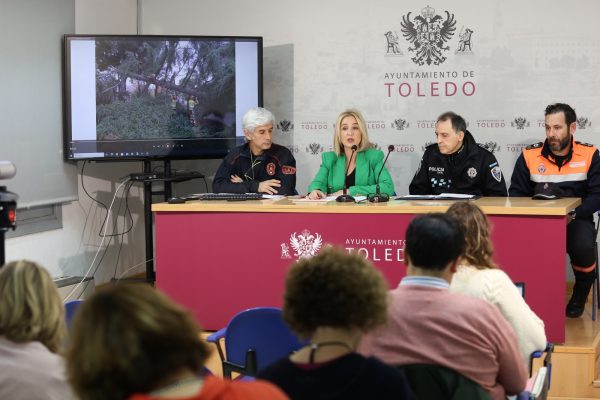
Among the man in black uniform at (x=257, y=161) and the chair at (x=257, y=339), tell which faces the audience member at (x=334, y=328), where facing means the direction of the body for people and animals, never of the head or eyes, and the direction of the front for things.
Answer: the man in black uniform

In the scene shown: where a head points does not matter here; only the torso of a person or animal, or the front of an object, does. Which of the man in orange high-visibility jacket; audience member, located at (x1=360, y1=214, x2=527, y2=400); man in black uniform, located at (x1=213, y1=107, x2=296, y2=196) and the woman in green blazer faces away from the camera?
the audience member

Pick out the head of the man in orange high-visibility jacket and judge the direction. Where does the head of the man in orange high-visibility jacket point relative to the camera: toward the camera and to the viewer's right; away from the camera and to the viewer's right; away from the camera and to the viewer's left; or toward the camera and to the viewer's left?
toward the camera and to the viewer's left

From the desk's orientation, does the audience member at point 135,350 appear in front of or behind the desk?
in front

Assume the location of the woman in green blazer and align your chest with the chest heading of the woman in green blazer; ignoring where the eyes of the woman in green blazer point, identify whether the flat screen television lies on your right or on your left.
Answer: on your right

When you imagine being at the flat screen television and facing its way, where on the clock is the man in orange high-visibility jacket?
The man in orange high-visibility jacket is roughly at 10 o'clock from the flat screen television.

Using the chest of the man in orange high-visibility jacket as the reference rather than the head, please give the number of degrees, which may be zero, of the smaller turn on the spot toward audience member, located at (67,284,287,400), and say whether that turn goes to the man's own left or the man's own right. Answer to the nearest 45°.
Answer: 0° — they already face them

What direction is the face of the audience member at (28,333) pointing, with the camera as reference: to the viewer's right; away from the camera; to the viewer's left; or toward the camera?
away from the camera

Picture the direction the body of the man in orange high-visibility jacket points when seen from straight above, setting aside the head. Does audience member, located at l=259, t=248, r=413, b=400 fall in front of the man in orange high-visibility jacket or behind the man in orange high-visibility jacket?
in front

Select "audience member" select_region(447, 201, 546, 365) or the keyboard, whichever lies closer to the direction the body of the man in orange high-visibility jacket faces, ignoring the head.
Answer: the audience member

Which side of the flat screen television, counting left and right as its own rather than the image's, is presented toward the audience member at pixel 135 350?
front

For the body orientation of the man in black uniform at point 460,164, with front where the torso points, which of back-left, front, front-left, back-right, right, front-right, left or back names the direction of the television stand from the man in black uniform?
front-right

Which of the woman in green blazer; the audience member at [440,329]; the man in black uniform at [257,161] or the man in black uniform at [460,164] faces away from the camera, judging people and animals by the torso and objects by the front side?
the audience member

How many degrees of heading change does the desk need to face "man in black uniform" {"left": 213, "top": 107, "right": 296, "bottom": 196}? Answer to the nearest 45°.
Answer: approximately 180°
